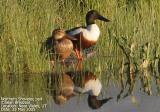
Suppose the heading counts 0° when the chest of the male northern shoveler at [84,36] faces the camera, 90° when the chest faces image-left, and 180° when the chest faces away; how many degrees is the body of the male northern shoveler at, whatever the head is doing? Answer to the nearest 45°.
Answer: approximately 270°

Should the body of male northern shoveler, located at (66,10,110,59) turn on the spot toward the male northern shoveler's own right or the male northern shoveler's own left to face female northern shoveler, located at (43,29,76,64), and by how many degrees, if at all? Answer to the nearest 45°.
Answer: approximately 135° to the male northern shoveler's own right
